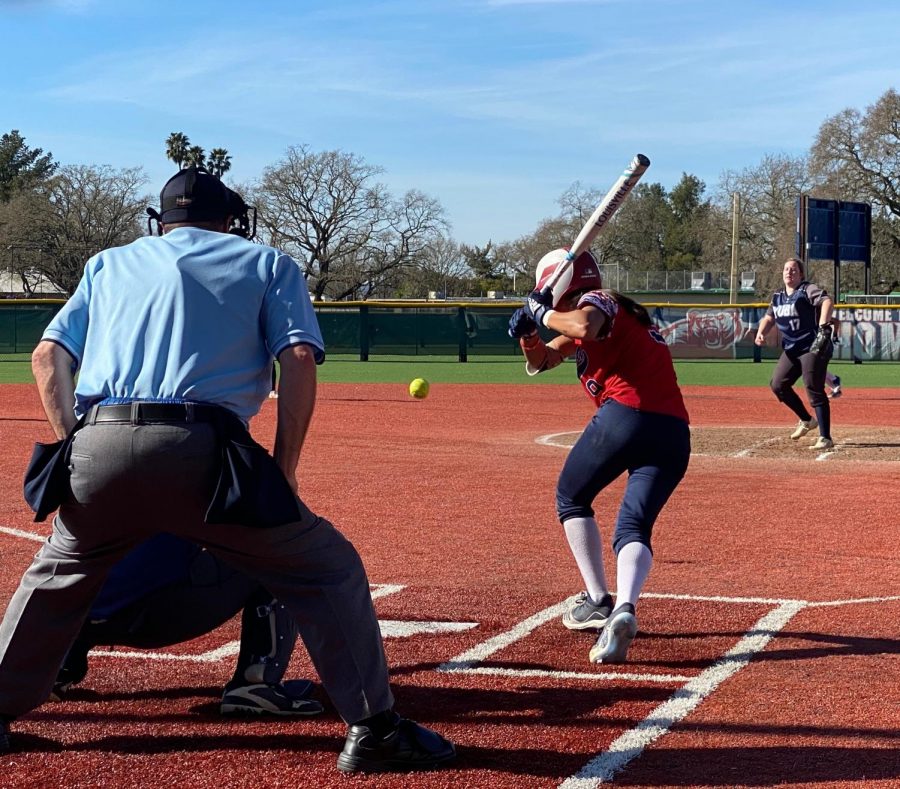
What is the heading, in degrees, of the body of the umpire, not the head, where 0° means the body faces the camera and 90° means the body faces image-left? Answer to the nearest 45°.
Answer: approximately 180°

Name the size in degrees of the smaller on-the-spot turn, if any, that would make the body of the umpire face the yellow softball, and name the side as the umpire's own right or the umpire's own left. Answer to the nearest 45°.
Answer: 0° — they already face it
